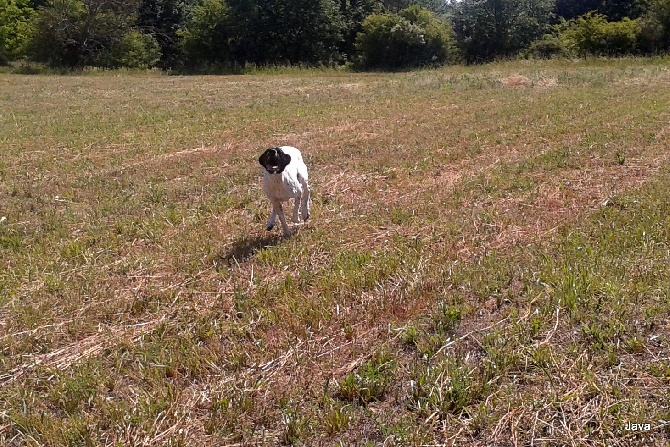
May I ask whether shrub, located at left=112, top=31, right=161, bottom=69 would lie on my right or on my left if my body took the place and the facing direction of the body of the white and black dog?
on my right

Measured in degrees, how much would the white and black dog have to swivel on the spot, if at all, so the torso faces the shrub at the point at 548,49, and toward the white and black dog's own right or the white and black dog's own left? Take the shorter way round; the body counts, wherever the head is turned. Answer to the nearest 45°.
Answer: approximately 180°

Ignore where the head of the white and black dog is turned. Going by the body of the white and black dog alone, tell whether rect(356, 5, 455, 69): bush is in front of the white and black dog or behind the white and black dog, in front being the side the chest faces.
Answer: behind

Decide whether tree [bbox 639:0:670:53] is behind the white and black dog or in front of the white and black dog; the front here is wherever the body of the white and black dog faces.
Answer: behind

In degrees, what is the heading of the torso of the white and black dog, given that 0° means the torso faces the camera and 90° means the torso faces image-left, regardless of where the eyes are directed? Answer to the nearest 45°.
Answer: approximately 45°

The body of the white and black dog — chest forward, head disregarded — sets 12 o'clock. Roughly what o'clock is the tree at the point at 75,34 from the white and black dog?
The tree is roughly at 4 o'clock from the white and black dog.

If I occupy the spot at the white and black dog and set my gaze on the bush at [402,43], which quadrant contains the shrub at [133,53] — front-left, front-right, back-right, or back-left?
front-left

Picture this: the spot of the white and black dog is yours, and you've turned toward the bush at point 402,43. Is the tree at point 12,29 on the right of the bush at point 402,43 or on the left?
left

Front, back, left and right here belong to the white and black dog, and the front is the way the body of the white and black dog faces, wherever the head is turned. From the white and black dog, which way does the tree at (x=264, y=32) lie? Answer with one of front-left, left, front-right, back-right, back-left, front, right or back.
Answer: back-right

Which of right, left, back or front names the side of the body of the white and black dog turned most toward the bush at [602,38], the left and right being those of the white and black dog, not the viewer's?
back
